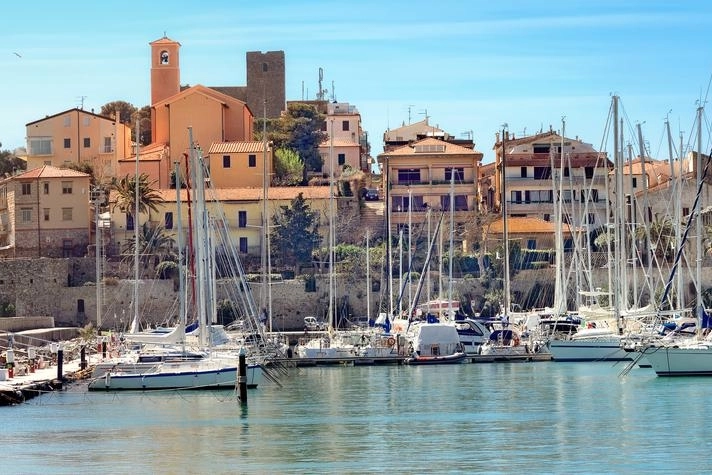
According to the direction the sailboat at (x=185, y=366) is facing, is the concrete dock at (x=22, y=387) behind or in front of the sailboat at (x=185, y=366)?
behind
